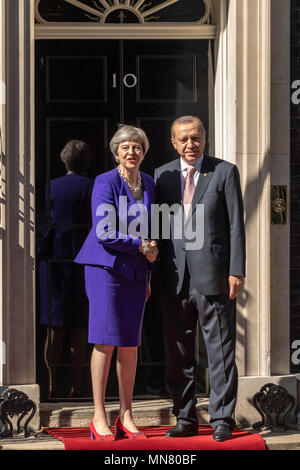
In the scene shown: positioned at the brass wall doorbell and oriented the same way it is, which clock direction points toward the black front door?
The black front door is roughly at 3 o'clock from the brass wall doorbell.

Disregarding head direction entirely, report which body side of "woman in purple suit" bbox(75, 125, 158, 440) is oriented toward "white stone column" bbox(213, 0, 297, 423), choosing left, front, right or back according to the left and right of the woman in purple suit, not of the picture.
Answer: left

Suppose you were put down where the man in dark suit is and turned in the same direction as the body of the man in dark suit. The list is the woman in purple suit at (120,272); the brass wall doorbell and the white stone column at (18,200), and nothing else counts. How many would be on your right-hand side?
2

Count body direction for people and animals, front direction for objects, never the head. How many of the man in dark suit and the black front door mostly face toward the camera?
2

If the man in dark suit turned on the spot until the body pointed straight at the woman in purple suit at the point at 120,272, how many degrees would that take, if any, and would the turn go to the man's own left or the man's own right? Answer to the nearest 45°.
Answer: approximately 90° to the man's own right

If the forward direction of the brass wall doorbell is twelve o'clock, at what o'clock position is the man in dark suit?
The man in dark suit is roughly at 1 o'clock from the brass wall doorbell.

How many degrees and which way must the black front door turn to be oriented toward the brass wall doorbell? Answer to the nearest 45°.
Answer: approximately 90° to its left

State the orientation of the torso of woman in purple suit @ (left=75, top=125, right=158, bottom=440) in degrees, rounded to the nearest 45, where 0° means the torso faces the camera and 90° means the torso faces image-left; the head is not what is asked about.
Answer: approximately 315°
